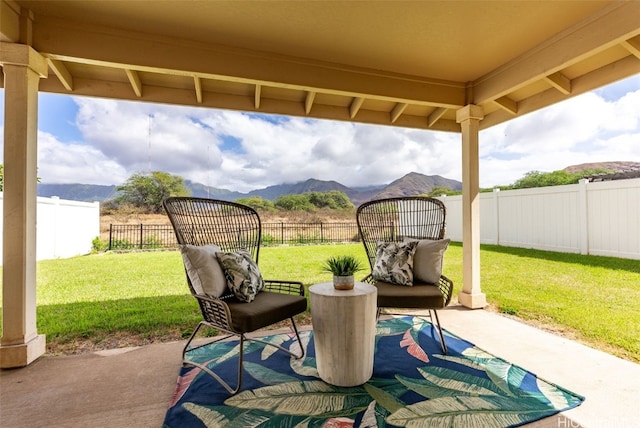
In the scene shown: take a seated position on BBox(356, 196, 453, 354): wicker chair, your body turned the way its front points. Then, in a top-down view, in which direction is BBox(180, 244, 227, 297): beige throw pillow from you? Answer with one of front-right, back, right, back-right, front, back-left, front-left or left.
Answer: front-right

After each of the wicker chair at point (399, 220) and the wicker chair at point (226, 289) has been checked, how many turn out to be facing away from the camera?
0

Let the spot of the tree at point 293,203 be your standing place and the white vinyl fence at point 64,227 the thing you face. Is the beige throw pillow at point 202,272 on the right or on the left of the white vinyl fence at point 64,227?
left

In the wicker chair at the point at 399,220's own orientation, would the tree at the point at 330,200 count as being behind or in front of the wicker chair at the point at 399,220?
behind

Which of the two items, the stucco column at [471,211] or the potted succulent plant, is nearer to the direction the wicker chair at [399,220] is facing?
the potted succulent plant

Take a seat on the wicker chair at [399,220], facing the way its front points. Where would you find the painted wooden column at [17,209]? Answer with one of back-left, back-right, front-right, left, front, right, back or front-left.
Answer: front-right

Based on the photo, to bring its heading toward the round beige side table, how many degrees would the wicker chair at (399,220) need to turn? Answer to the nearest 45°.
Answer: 0° — it already faces it

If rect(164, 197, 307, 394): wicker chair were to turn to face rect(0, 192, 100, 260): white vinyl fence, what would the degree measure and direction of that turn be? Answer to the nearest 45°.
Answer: approximately 180°

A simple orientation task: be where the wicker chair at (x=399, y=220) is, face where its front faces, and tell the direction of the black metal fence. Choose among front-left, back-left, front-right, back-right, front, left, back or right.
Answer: back-right

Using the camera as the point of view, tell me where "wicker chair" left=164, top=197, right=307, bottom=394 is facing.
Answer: facing the viewer and to the right of the viewer

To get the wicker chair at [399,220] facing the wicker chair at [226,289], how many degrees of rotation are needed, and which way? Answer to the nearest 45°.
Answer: approximately 45° to its right

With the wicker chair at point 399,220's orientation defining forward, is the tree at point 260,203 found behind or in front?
behind

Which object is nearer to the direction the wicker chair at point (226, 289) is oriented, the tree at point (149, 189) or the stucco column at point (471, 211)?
the stucco column

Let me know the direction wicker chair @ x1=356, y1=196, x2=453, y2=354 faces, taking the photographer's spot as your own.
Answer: facing the viewer
